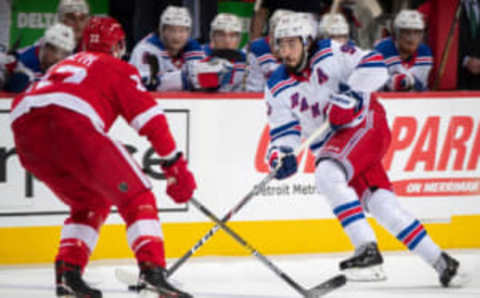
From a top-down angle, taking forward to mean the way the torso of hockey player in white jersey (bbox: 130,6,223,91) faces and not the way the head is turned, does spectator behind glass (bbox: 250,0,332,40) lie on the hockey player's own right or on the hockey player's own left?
on the hockey player's own left

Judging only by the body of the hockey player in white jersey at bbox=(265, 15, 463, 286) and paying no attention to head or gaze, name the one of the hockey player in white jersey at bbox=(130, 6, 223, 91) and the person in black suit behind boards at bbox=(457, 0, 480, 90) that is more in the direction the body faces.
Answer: the hockey player in white jersey

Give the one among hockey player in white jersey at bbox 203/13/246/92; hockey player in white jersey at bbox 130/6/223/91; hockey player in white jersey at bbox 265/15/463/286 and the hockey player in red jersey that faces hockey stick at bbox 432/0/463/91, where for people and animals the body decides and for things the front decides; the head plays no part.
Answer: the hockey player in red jersey

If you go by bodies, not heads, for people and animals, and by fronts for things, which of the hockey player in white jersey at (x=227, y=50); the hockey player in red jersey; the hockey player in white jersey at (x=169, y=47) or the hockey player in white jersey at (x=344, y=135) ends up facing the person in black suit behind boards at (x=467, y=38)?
the hockey player in red jersey

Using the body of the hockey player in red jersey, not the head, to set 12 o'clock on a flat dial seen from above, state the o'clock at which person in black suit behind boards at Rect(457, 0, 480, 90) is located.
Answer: The person in black suit behind boards is roughly at 12 o'clock from the hockey player in red jersey.

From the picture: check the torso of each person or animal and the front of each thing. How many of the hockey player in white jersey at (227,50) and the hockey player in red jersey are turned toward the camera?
1

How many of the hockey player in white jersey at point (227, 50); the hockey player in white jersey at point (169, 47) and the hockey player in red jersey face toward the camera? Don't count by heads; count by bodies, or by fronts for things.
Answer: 2

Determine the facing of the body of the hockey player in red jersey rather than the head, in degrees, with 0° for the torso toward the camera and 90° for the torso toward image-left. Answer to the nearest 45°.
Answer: approximately 225°
